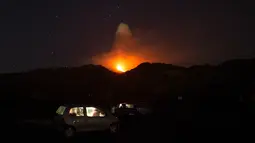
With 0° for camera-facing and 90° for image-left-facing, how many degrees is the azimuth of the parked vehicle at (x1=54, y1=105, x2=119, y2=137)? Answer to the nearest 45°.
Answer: approximately 225°
